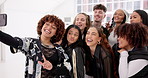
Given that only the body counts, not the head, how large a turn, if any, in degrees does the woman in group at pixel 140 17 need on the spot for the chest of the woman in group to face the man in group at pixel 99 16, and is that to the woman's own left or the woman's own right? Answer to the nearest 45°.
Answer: approximately 90° to the woman's own right

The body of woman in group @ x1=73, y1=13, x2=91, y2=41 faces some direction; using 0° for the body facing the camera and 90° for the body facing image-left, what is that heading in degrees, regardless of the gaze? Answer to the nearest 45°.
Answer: approximately 45°

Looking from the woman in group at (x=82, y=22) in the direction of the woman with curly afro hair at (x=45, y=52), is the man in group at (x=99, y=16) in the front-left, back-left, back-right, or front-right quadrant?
back-left

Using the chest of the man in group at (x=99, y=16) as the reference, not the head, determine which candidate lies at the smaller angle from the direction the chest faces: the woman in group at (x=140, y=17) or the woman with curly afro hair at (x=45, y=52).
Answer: the woman with curly afro hair

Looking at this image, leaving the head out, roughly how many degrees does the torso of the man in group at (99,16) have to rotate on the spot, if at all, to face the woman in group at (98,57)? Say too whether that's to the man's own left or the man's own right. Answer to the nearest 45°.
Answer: approximately 45° to the man's own left
